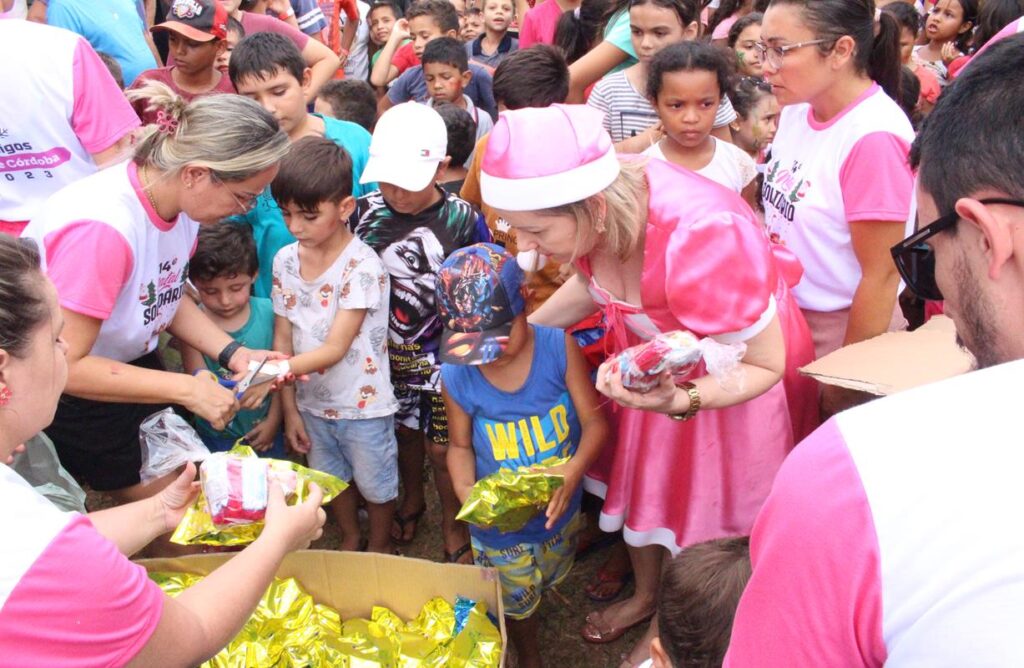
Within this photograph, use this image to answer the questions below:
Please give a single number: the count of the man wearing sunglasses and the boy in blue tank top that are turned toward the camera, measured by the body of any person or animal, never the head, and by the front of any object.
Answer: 1

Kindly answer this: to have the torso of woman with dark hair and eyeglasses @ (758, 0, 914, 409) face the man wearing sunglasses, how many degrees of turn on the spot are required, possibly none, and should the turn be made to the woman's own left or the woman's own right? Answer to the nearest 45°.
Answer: approximately 45° to the woman's own left

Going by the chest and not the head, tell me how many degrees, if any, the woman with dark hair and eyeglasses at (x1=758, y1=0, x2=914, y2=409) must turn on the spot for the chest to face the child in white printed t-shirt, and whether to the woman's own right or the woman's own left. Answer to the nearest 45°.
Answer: approximately 45° to the woman's own right

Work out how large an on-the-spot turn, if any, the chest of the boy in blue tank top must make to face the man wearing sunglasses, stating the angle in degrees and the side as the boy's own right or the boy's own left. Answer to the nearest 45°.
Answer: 0° — they already face them

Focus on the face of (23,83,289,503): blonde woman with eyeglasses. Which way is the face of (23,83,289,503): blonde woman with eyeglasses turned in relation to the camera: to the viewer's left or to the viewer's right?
to the viewer's right

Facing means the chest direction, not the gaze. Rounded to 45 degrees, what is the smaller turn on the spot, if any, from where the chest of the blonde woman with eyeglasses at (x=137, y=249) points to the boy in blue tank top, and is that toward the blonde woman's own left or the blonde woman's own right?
0° — they already face them

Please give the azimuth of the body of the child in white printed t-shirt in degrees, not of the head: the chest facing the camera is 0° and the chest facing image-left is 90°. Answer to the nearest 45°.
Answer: approximately 45°
